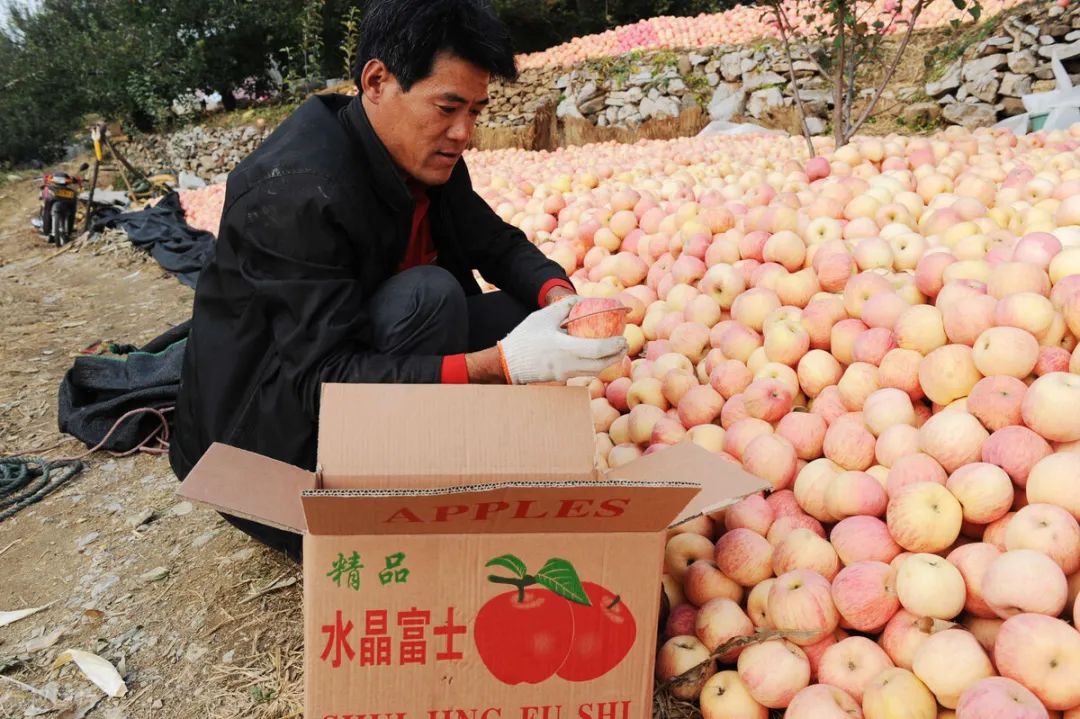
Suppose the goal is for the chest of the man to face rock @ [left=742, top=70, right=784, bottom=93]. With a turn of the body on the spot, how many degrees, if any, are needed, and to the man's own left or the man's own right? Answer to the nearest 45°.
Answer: approximately 90° to the man's own left

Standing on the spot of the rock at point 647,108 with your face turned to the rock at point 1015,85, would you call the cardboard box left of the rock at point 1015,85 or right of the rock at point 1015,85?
right

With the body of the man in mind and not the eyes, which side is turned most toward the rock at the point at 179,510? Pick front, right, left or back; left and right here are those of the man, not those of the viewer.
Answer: back

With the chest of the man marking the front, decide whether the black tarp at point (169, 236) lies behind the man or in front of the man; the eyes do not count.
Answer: behind

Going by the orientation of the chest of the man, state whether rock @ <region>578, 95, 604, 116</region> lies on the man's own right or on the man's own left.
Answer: on the man's own left

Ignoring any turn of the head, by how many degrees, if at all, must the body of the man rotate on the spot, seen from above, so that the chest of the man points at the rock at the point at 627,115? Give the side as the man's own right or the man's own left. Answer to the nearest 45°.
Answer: approximately 135° to the man's own left

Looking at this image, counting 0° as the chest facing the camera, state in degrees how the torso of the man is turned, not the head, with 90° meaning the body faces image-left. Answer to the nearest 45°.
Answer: approximately 315°

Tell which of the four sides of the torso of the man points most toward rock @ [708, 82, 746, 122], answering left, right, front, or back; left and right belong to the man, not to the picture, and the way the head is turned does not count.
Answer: left
